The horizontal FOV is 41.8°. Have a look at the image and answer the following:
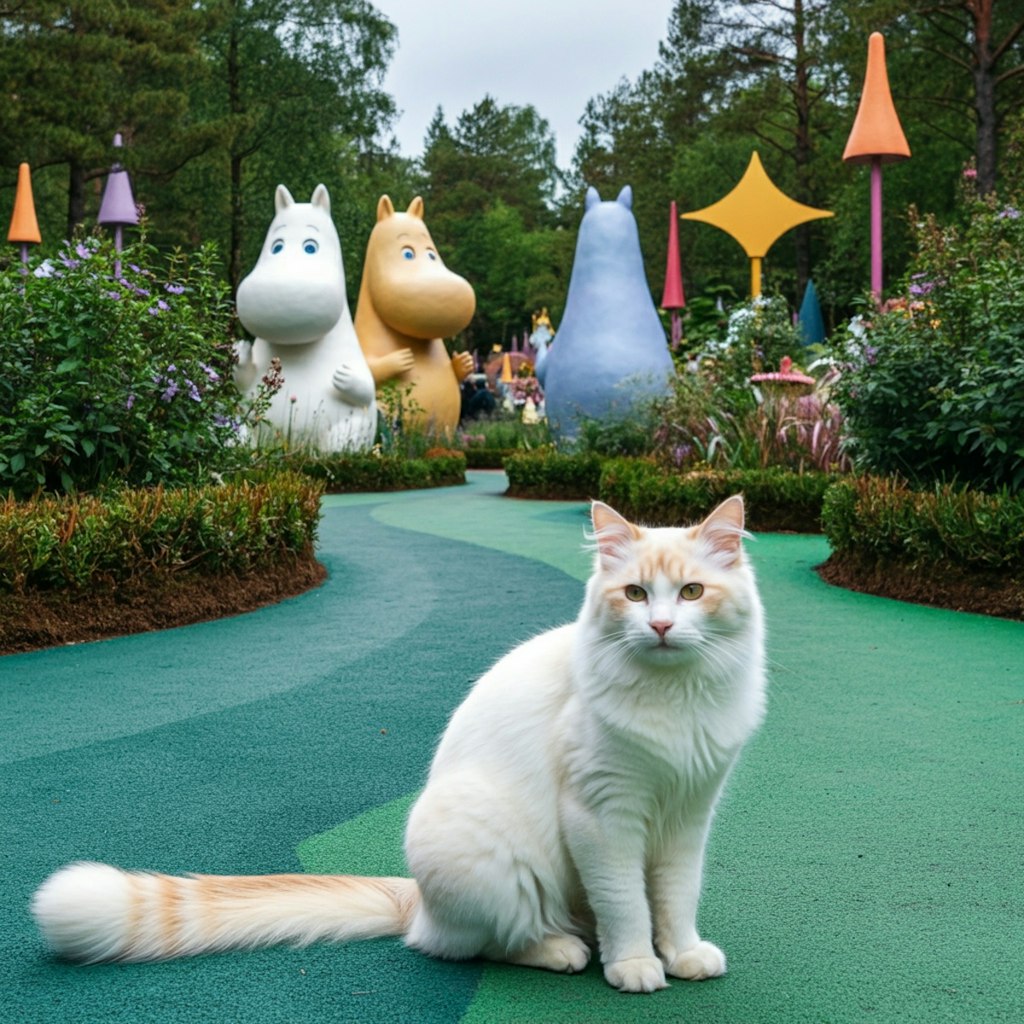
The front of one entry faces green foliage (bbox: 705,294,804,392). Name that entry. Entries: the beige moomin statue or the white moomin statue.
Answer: the beige moomin statue

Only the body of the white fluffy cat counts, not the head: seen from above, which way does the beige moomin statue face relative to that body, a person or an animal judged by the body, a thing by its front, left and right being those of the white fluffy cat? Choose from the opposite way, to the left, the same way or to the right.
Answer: the same way

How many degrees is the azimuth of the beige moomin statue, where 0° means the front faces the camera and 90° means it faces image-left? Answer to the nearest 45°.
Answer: approximately 315°

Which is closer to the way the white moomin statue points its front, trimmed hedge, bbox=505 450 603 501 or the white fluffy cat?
the white fluffy cat

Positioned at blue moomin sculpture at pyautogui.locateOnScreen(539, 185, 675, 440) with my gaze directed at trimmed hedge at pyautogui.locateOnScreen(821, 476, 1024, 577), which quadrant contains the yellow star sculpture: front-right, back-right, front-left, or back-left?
back-left

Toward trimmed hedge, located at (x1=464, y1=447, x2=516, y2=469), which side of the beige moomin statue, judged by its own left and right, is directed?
front

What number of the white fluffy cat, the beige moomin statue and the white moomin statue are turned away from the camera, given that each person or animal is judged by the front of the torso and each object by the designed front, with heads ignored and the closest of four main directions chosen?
0

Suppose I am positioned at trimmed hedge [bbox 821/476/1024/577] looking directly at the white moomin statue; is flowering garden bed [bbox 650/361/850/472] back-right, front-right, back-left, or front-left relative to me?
front-right

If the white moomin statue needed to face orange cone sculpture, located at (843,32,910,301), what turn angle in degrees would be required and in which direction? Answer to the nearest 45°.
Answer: approximately 90° to its left

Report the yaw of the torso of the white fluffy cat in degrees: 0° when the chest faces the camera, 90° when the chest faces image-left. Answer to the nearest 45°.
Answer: approximately 315°

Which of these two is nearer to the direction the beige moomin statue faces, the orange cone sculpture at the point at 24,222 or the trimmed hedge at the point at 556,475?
the trimmed hedge

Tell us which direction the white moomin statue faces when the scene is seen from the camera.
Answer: facing the viewer and to the left of the viewer

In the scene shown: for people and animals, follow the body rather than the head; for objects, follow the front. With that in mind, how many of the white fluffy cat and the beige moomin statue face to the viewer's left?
0
